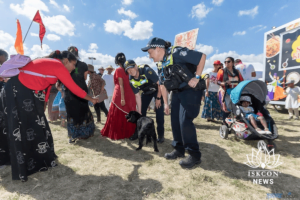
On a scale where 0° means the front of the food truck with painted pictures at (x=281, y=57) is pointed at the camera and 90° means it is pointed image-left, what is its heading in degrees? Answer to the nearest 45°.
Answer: approximately 45°

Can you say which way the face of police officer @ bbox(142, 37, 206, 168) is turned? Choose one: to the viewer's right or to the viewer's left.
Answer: to the viewer's left

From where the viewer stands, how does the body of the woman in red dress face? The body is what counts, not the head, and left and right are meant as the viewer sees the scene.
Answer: facing away from the viewer and to the right of the viewer

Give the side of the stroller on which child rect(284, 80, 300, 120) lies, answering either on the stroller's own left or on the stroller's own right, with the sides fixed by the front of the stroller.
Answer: on the stroller's own left

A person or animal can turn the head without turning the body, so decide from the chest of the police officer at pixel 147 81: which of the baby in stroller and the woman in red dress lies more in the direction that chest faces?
the woman in red dress

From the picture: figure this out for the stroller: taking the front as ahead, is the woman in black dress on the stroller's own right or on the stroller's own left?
on the stroller's own right

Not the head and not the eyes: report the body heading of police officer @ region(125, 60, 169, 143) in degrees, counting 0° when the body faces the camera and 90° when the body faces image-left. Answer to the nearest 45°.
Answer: approximately 45°

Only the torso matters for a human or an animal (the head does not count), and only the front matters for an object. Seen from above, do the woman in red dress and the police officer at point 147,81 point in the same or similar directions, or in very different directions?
very different directions

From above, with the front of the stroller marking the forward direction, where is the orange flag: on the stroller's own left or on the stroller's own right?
on the stroller's own right

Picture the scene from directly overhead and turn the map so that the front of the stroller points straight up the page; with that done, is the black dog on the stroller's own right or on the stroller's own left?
on the stroller's own right
